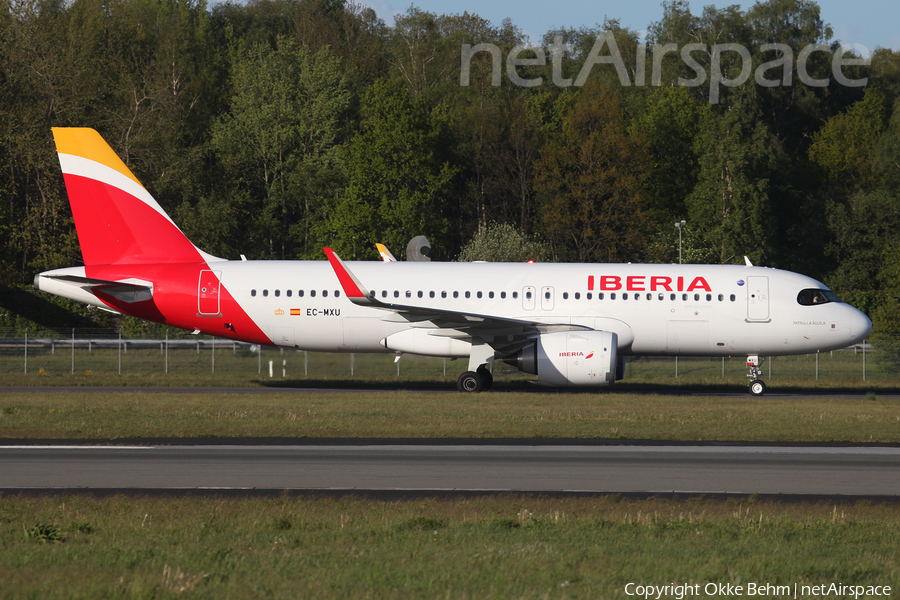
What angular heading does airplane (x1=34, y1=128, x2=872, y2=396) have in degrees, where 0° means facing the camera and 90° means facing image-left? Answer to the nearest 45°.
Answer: approximately 270°

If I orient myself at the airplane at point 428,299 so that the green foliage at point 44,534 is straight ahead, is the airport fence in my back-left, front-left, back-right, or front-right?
back-right

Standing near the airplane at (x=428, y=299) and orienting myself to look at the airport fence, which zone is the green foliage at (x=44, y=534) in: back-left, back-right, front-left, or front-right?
back-left

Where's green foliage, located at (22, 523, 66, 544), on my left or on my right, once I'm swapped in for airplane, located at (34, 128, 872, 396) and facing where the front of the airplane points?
on my right
